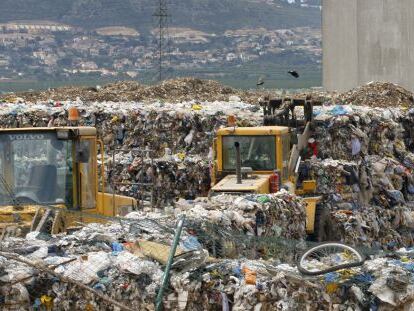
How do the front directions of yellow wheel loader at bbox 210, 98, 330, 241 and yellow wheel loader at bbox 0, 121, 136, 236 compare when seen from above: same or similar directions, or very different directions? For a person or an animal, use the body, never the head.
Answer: very different directions

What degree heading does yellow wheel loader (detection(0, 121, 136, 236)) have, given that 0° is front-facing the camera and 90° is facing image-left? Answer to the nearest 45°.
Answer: approximately 45°

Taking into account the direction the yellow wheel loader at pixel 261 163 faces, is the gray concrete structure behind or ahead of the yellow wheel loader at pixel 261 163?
ahead

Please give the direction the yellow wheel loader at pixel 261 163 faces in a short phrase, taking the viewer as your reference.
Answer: facing away from the viewer and to the right of the viewer

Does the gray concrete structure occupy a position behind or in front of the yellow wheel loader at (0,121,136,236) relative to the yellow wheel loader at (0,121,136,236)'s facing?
behind

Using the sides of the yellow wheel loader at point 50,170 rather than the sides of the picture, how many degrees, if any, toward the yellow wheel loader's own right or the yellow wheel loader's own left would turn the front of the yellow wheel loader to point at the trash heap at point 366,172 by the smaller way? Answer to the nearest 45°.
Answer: approximately 180°
